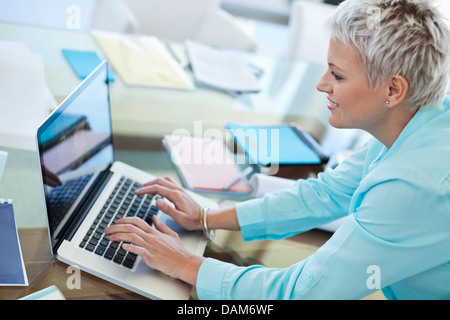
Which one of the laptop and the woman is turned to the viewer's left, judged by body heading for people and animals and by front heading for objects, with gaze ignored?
the woman

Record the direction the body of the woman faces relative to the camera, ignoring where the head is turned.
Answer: to the viewer's left

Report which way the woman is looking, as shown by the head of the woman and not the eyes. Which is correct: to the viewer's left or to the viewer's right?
to the viewer's left

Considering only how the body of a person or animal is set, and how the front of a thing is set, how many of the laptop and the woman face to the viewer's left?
1

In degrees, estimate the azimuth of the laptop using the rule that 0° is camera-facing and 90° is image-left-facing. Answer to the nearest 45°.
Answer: approximately 315°

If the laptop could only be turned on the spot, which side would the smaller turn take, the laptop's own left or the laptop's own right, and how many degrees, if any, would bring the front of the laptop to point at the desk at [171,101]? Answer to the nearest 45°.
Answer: approximately 135° to the laptop's own left
